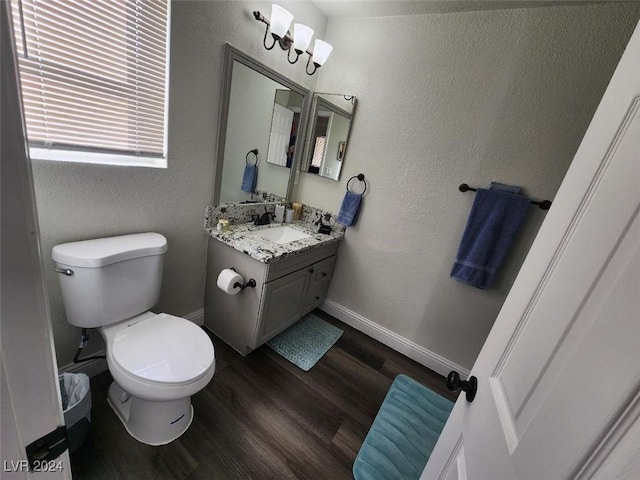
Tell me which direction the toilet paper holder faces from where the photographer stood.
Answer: facing the viewer and to the left of the viewer

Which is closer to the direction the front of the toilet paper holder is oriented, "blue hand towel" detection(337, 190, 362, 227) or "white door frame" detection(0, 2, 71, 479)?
the white door frame

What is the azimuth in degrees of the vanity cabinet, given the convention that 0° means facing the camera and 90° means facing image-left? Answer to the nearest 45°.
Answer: approximately 315°

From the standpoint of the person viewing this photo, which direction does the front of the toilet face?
facing the viewer and to the right of the viewer

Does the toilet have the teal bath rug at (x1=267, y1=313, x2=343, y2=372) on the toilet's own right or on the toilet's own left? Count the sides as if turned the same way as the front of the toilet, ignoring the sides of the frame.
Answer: on the toilet's own left

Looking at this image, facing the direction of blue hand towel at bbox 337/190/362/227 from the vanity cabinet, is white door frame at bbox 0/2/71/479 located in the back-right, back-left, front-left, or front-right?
back-right
